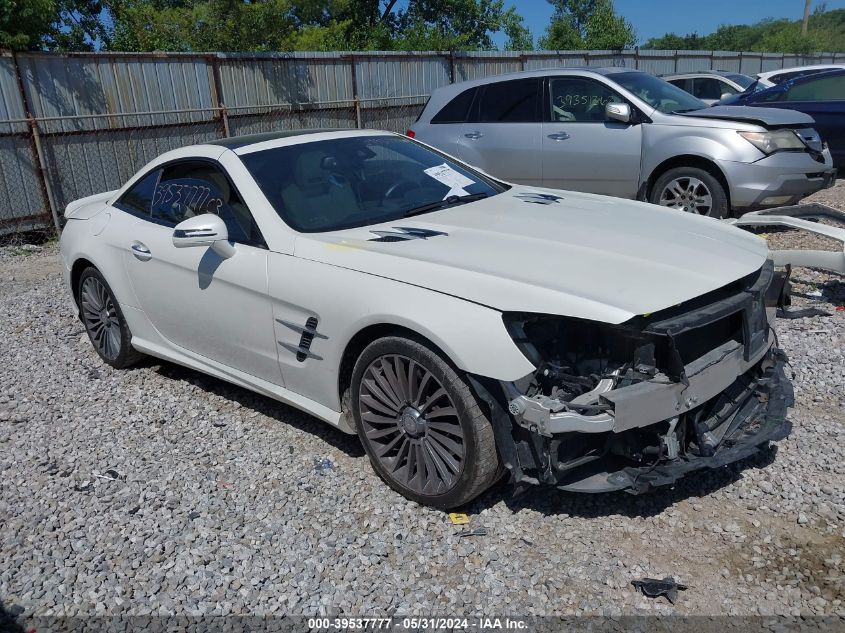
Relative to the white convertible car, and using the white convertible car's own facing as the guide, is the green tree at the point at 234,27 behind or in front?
behind

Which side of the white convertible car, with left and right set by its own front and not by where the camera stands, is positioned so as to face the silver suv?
left

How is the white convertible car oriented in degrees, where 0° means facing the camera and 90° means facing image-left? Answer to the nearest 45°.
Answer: approximately 315°

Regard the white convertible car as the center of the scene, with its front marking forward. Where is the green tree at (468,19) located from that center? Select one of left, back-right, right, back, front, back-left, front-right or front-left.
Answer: back-left

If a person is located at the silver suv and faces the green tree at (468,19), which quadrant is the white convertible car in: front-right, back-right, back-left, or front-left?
back-left
